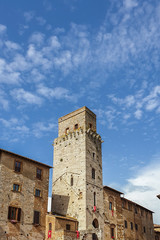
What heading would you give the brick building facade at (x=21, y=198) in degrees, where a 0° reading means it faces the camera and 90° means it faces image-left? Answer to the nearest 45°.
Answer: approximately 315°

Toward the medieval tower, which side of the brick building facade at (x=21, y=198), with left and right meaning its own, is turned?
left
